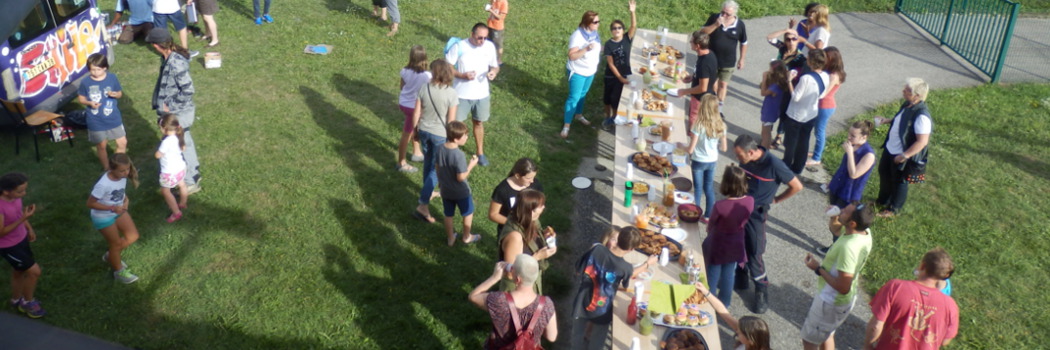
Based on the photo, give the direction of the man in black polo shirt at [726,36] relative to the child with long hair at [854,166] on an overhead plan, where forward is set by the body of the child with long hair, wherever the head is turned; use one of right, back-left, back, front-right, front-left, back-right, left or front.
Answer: right

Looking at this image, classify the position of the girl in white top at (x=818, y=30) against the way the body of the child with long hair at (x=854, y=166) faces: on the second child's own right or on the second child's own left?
on the second child's own right

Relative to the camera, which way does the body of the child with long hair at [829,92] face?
to the viewer's left

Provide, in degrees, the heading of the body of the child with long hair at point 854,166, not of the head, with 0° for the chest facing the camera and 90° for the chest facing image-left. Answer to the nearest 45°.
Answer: approximately 45°

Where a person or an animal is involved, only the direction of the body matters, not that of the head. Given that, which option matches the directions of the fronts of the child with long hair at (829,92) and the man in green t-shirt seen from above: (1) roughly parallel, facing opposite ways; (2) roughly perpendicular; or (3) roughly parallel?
roughly parallel

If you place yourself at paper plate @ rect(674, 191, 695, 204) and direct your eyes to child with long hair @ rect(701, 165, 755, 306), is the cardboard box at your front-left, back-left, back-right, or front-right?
back-right

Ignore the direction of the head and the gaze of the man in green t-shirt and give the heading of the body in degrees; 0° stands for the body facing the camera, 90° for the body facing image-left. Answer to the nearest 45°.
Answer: approximately 90°

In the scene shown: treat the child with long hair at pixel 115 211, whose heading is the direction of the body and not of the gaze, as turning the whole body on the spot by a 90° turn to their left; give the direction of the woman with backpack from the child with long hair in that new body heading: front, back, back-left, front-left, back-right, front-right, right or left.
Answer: right

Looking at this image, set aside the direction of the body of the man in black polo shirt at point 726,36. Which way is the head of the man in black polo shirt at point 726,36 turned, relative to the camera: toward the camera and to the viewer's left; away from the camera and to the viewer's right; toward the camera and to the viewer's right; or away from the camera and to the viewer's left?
toward the camera and to the viewer's left

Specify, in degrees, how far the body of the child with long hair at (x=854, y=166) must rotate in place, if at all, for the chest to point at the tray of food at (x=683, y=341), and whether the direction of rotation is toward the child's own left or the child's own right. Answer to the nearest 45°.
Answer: approximately 45° to the child's own left

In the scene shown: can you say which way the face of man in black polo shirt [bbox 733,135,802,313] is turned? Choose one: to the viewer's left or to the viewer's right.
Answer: to the viewer's left

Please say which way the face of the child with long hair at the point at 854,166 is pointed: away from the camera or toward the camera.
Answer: toward the camera

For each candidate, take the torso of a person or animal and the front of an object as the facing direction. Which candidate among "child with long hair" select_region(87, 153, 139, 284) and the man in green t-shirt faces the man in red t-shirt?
the child with long hair

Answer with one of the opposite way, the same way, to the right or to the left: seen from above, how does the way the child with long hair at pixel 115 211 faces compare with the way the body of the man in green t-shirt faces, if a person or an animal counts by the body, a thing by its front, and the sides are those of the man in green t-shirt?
the opposite way
